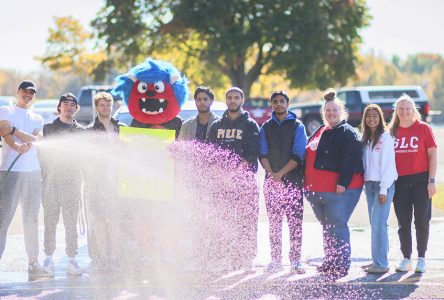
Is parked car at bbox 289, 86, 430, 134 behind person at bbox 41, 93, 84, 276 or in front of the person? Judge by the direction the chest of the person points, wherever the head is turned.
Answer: behind

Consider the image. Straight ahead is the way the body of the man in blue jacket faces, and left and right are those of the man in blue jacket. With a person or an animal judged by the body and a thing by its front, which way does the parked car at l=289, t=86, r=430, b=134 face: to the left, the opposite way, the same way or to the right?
to the right

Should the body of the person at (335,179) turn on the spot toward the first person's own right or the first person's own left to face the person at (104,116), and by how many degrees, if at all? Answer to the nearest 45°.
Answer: approximately 45° to the first person's own right

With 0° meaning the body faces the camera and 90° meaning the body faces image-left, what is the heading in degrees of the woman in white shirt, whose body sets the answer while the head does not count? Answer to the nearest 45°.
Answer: approximately 45°

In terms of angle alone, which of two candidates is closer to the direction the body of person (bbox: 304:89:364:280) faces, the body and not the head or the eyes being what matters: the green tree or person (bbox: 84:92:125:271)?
the person

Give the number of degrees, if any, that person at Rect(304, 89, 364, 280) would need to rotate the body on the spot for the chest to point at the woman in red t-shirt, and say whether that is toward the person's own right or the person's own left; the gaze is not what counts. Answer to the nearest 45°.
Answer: approximately 135° to the person's own left

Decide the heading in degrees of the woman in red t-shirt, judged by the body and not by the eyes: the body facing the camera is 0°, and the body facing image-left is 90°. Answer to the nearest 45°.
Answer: approximately 0°

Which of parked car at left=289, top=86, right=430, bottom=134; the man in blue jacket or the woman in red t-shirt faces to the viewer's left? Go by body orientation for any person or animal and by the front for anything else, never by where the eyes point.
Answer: the parked car

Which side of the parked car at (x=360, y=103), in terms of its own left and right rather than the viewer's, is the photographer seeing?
left

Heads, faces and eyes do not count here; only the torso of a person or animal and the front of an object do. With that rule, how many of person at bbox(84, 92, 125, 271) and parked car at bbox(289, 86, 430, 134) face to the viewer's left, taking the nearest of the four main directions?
1
